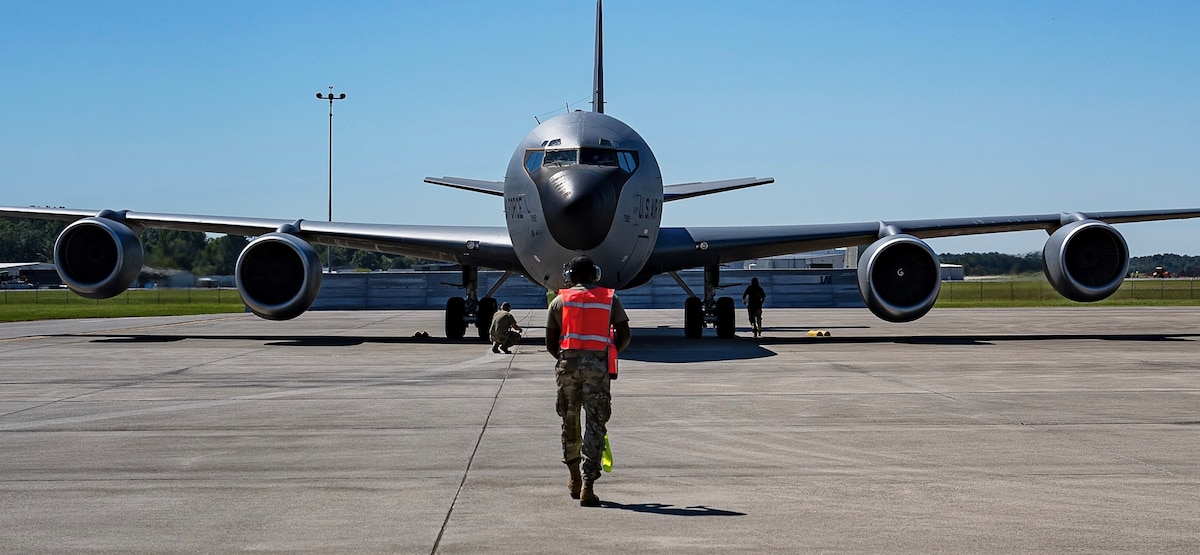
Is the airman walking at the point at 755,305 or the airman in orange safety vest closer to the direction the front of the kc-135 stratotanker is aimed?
the airman in orange safety vest

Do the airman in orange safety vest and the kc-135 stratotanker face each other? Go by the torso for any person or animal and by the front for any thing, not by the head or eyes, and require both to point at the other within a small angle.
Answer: yes

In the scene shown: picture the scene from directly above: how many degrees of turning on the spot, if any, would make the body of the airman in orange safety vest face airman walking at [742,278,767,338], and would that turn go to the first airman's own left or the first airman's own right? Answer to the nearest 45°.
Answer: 0° — they already face them

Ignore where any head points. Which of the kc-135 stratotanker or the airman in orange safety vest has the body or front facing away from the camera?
the airman in orange safety vest

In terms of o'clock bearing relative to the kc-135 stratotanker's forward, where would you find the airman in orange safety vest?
The airman in orange safety vest is roughly at 12 o'clock from the kc-135 stratotanker.

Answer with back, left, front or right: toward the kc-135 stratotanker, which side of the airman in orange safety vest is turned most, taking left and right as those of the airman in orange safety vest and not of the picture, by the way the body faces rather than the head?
front

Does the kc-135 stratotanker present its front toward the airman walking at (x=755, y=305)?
no

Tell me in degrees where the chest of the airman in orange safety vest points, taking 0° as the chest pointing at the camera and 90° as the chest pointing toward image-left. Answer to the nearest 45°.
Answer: approximately 180°

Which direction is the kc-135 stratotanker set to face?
toward the camera
